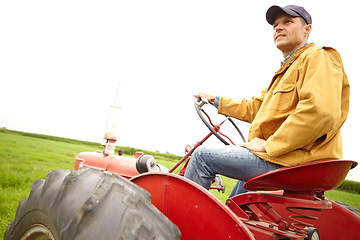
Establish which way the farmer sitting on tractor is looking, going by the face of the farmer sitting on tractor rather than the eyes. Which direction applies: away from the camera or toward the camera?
toward the camera

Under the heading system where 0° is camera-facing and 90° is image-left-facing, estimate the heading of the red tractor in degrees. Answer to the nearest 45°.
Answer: approximately 135°
